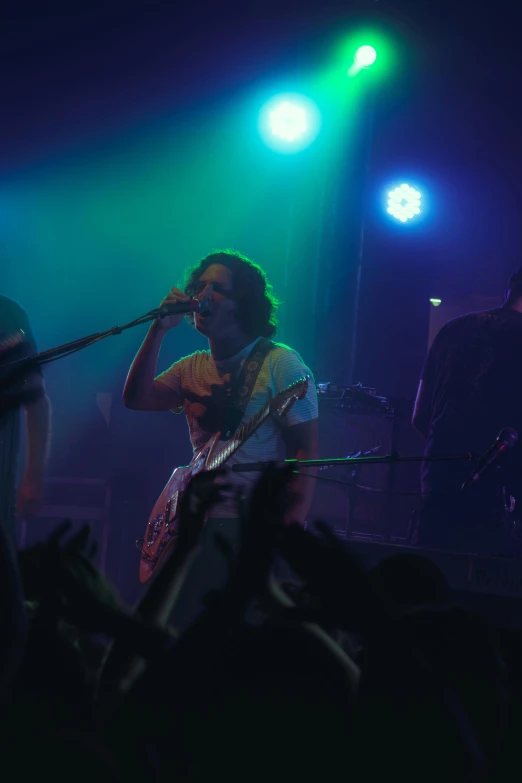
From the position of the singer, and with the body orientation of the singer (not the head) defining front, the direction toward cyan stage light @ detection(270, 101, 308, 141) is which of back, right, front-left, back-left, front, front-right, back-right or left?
back-right

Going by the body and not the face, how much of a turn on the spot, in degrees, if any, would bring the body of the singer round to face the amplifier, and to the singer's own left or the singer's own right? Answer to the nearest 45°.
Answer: approximately 180°

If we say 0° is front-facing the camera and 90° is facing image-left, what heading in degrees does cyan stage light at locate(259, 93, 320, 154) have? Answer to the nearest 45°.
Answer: approximately 0°

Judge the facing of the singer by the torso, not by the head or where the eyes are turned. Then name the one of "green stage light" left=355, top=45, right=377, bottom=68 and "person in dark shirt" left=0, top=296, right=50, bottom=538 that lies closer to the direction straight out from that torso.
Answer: the person in dark shirt
